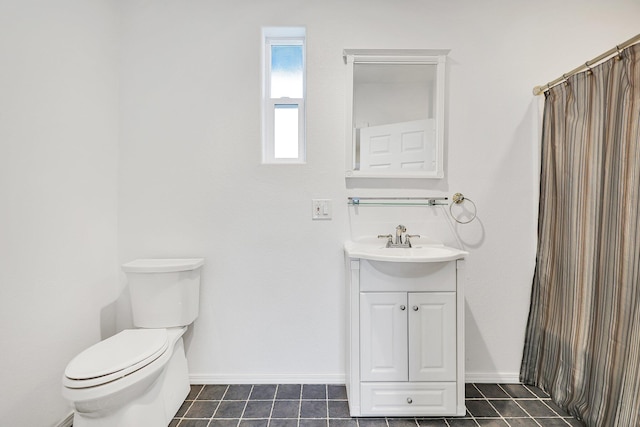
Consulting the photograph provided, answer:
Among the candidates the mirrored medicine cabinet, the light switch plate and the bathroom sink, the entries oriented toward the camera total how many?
3

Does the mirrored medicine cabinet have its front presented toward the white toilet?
no

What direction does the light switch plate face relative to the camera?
toward the camera

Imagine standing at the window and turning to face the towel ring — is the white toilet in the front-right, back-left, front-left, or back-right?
back-right

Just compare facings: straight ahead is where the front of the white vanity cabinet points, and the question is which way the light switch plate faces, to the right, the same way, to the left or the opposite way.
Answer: the same way

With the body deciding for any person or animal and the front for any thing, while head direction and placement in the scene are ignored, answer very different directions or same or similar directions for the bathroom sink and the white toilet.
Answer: same or similar directions

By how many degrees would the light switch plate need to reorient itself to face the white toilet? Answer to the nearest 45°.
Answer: approximately 45° to its right

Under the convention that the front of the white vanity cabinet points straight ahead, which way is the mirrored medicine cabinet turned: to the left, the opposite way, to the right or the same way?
the same way

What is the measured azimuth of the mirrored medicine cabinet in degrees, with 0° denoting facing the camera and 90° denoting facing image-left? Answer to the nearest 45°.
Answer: approximately 0°

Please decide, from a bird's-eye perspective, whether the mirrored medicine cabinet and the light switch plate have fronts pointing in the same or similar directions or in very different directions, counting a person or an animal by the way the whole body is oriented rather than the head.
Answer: same or similar directions

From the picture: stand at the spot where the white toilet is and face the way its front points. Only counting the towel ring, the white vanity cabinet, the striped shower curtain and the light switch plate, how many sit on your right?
0

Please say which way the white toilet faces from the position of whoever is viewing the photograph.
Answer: facing the viewer and to the left of the viewer

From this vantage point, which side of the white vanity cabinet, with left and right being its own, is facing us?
front

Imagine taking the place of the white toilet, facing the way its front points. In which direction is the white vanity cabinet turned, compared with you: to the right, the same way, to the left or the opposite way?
the same way

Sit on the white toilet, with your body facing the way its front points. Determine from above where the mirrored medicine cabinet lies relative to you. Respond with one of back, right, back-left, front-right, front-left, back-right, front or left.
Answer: back-left
